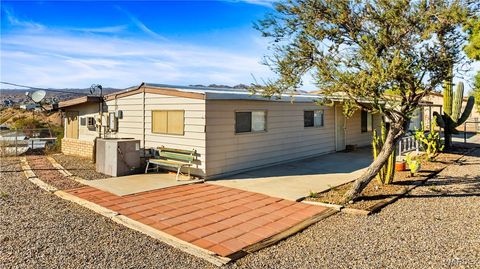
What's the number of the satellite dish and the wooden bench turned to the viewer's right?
0

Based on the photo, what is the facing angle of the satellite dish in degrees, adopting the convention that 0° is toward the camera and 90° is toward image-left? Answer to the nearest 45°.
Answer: approximately 45°

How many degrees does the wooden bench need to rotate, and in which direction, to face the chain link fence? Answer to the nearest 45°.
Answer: approximately 90° to its right

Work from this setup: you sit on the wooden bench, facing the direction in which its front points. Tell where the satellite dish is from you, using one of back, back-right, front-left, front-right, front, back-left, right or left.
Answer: right

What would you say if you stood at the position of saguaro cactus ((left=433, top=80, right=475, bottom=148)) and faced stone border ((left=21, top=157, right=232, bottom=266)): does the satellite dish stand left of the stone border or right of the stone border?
right

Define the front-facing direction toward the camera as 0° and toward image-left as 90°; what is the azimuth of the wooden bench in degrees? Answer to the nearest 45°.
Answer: approximately 45°

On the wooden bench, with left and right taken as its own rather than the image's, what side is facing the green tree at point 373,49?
left

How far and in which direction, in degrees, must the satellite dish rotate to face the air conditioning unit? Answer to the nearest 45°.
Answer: approximately 45° to its left
